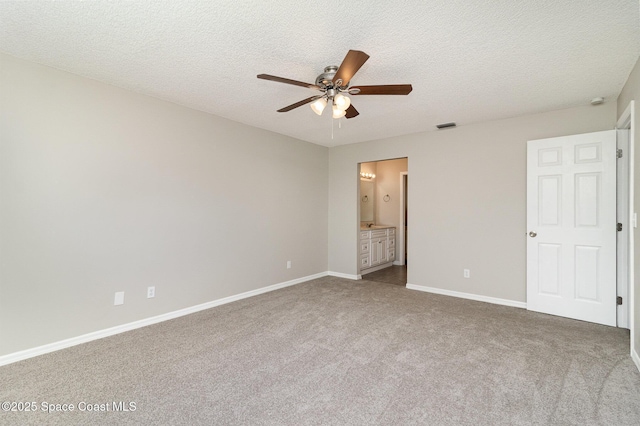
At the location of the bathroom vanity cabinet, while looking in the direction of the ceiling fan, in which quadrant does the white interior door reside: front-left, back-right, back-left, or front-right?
front-left

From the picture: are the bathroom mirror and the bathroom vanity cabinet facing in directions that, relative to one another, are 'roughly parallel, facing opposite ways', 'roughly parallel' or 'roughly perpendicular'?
roughly parallel

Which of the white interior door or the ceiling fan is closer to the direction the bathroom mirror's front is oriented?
the white interior door

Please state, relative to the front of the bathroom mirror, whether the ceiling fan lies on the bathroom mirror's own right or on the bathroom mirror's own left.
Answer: on the bathroom mirror's own right

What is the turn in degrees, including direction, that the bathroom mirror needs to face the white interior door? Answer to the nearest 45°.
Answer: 0° — it already faces it

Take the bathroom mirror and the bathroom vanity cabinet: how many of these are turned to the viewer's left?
0

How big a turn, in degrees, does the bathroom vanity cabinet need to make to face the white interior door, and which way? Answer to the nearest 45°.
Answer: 0° — it already faces it

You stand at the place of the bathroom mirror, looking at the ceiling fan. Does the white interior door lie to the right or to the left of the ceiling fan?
left

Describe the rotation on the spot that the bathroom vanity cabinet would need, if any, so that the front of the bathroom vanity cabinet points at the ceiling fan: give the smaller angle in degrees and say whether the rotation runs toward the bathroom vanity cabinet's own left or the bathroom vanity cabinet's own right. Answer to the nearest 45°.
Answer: approximately 45° to the bathroom vanity cabinet's own right

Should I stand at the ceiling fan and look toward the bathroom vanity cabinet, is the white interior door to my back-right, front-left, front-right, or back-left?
front-right

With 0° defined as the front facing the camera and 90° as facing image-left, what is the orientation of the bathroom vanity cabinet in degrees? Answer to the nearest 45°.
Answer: approximately 315°
